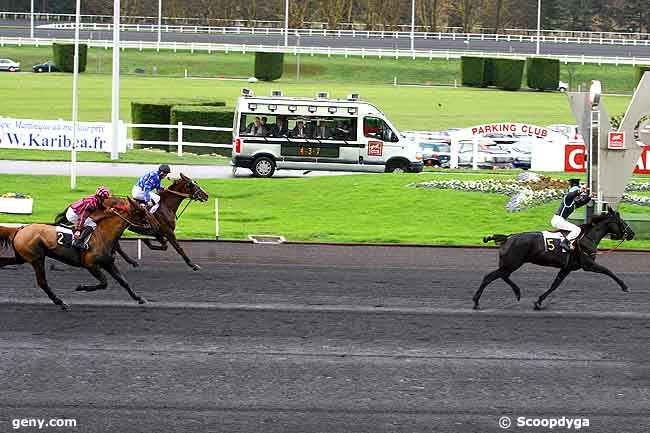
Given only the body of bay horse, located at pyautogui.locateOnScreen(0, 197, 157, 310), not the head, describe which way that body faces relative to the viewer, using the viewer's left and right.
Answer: facing to the right of the viewer

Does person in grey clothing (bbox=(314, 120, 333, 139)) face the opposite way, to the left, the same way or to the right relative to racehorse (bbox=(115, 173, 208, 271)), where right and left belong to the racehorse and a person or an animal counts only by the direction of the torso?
to the right

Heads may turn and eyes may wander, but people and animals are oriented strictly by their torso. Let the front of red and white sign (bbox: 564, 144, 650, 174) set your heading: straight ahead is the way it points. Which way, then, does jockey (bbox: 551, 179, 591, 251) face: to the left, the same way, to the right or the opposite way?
to the left

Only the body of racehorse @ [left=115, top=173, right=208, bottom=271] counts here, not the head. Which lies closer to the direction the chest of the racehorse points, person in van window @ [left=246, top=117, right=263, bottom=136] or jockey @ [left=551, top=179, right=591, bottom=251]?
the jockey

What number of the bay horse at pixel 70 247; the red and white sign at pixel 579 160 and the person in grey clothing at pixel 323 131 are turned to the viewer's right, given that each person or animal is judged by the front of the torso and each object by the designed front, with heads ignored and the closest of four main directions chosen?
1

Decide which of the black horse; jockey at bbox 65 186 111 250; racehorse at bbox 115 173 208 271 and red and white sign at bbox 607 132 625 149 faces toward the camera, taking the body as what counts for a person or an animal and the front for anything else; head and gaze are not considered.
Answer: the red and white sign

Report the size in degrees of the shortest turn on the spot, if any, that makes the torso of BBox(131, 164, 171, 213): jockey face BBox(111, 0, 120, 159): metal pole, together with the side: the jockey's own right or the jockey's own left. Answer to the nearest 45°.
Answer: approximately 90° to the jockey's own left

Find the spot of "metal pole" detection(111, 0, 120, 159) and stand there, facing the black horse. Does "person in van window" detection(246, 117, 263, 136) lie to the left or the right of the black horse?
left

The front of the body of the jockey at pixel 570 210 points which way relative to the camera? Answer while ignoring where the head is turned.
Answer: to the viewer's right

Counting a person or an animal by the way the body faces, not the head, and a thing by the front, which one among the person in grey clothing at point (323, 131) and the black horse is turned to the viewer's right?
the black horse

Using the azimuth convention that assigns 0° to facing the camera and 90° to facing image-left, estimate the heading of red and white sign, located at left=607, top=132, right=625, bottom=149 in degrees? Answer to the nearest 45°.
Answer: approximately 0°

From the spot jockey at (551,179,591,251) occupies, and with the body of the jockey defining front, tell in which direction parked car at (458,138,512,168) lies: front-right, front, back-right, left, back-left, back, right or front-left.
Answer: left

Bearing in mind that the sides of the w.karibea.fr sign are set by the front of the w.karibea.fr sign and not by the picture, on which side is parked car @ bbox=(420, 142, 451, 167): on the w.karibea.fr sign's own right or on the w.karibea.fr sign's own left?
on the w.karibea.fr sign's own left
